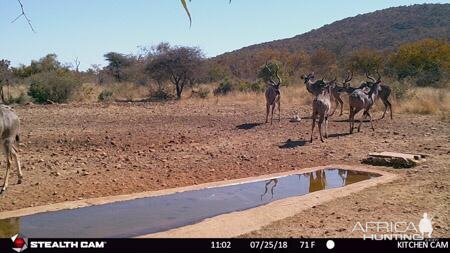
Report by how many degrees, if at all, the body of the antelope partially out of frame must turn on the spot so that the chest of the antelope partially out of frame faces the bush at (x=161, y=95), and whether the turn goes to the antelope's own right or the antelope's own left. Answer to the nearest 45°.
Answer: approximately 135° to the antelope's own right

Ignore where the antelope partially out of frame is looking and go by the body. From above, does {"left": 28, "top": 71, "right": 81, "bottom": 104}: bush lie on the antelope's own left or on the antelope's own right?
on the antelope's own right

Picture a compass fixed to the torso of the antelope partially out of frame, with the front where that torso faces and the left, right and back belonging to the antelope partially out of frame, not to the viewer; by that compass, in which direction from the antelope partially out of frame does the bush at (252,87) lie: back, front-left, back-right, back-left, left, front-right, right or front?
back-right

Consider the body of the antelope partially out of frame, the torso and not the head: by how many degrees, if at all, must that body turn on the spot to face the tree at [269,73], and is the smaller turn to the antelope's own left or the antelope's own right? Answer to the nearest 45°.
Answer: approximately 135° to the antelope's own right

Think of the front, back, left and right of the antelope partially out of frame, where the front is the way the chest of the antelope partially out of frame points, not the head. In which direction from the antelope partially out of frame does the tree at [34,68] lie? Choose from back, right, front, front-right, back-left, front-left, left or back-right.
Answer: right

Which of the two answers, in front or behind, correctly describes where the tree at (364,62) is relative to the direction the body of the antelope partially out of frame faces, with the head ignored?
behind

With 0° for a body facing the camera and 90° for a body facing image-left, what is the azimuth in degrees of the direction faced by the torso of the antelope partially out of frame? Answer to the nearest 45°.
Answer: approximately 90°

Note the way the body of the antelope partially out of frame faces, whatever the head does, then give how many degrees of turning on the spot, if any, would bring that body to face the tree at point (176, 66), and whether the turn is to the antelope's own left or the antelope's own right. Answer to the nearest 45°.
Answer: approximately 135° to the antelope's own right
